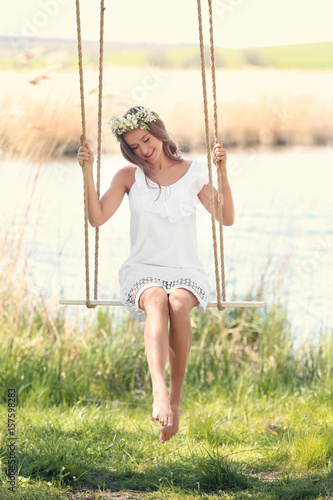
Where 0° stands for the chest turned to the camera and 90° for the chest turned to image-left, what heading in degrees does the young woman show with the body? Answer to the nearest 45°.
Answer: approximately 0°
